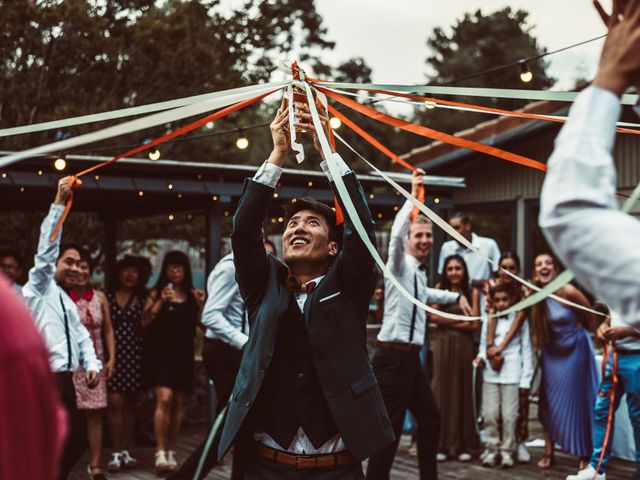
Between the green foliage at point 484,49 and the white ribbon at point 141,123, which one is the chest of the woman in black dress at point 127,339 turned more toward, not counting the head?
the white ribbon

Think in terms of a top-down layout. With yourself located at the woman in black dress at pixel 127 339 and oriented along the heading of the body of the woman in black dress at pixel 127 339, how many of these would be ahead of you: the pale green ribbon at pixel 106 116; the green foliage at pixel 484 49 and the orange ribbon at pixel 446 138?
2

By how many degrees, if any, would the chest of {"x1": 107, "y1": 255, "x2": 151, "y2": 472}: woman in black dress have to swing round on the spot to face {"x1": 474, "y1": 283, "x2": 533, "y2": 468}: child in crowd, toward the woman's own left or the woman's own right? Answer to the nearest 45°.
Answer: approximately 90° to the woman's own left

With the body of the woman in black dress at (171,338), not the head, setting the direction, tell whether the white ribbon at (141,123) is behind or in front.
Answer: in front

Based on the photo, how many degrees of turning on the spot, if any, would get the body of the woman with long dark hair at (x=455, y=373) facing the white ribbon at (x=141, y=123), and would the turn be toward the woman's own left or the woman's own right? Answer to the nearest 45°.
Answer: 0° — they already face it

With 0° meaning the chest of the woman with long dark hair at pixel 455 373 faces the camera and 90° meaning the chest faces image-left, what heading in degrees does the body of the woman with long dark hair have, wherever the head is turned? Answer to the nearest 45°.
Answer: approximately 0°

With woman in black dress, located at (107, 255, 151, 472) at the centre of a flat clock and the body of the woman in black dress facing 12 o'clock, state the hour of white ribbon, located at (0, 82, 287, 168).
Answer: The white ribbon is roughly at 12 o'clock from the woman in black dress.
